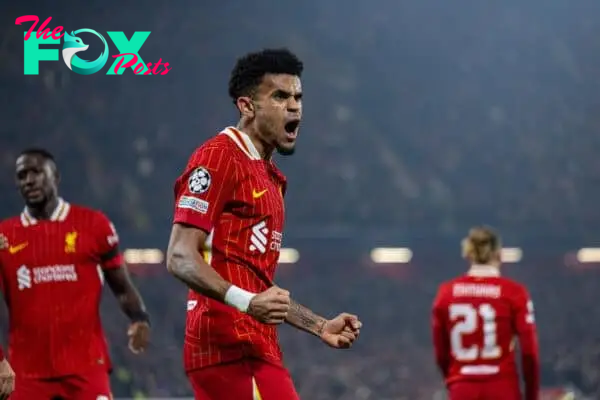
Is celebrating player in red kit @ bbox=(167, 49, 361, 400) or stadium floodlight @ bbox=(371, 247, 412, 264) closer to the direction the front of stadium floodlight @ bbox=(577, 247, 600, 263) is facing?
the celebrating player in red kit

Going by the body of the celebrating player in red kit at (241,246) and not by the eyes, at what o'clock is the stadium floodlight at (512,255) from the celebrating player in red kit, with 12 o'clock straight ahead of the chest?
The stadium floodlight is roughly at 8 o'clock from the celebrating player in red kit.

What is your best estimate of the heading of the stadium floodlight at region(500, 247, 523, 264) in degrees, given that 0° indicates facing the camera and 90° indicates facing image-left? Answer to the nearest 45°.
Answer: approximately 0°

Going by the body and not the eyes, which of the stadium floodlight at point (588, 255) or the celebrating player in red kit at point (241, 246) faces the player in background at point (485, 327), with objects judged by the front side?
the stadium floodlight

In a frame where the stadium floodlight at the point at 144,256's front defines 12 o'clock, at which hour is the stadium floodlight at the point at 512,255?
the stadium floodlight at the point at 512,255 is roughly at 9 o'clock from the stadium floodlight at the point at 144,256.

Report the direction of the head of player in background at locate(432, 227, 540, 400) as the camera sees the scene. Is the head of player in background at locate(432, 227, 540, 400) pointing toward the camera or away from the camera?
away from the camera

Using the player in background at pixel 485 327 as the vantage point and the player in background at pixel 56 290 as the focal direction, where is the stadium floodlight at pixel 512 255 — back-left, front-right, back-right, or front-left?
back-right

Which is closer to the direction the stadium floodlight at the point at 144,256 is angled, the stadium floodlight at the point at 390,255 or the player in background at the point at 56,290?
the player in background

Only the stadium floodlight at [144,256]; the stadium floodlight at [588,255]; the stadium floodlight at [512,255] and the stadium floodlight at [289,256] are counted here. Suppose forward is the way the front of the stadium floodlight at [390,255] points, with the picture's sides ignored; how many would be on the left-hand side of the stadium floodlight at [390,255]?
2

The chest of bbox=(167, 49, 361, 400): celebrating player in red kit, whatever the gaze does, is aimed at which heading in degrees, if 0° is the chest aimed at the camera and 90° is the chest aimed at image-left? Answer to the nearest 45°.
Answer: approximately 315°

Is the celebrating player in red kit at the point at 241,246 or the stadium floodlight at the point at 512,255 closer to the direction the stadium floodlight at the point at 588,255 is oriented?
the celebrating player in red kit

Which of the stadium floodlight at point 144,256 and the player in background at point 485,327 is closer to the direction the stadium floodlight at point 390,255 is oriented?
the player in background

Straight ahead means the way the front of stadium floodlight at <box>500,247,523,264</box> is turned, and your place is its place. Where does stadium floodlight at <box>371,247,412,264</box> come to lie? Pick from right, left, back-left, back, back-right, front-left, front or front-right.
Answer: right

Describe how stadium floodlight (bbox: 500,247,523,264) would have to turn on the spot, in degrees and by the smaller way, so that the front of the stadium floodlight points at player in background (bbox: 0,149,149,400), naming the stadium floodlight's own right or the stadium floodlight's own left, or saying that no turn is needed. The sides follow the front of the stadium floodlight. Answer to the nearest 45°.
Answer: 0° — it already faces them
